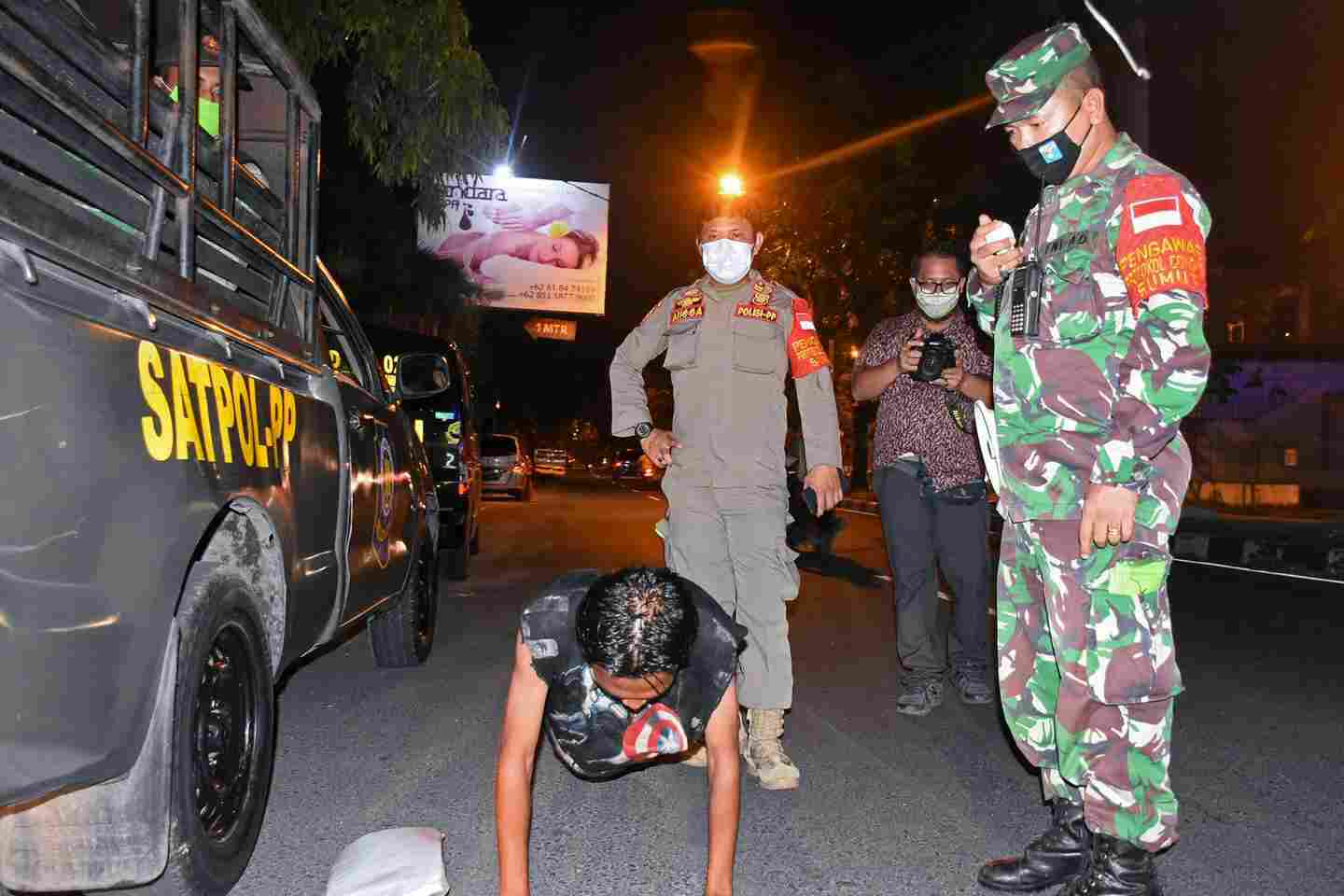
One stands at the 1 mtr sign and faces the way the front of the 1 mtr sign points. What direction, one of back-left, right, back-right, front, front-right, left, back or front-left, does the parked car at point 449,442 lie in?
front

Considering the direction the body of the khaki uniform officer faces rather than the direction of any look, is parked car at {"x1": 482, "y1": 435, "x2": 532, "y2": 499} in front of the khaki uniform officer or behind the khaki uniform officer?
behind

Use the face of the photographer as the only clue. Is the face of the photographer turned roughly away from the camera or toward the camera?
toward the camera

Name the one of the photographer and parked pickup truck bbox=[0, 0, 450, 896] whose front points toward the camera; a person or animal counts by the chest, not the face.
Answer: the photographer

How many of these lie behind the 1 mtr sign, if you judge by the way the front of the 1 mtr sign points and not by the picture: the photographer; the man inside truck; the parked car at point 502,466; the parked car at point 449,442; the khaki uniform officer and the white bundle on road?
0

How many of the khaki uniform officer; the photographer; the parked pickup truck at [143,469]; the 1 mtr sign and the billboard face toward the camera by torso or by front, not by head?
4

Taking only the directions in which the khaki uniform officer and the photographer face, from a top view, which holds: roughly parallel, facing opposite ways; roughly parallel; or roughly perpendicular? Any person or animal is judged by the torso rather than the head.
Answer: roughly parallel

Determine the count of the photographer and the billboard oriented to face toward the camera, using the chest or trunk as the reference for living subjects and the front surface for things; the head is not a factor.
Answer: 2

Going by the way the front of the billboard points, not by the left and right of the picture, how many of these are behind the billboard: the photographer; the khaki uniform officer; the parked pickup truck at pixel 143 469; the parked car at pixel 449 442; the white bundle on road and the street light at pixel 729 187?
0

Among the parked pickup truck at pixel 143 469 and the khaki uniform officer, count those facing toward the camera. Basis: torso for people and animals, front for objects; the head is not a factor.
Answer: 1

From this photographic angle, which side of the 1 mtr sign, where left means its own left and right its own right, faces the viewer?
front

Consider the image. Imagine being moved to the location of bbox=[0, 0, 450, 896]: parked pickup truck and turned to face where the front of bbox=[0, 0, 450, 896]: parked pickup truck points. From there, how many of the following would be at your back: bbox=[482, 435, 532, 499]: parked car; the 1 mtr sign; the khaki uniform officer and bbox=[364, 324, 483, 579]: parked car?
0

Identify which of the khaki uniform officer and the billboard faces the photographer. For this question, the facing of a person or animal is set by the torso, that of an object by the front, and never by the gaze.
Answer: the billboard

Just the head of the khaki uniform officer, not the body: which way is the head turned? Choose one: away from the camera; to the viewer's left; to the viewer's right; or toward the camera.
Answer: toward the camera

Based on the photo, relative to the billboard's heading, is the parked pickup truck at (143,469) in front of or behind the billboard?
in front

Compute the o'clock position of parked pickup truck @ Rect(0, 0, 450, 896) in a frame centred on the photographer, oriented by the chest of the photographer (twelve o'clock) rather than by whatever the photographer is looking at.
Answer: The parked pickup truck is roughly at 1 o'clock from the photographer.
